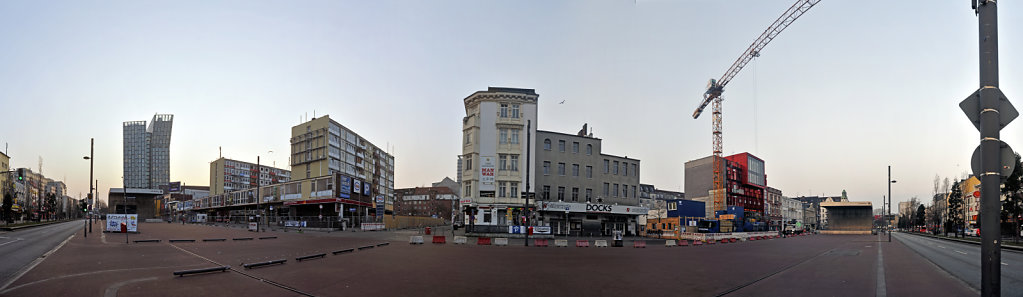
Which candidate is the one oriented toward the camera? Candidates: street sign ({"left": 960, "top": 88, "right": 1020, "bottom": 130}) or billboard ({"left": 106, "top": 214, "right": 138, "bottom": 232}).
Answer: the billboard

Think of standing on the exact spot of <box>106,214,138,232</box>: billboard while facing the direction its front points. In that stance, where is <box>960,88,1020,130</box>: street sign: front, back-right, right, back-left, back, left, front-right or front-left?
front

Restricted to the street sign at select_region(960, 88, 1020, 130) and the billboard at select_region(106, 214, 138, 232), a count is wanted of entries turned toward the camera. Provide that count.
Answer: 1

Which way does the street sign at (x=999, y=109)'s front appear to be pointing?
away from the camera

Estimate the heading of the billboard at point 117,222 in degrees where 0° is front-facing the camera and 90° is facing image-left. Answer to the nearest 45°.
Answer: approximately 0°

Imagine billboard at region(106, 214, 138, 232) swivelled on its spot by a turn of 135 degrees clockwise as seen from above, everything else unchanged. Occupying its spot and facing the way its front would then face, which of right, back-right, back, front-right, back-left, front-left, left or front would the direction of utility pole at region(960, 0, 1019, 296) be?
back-left
